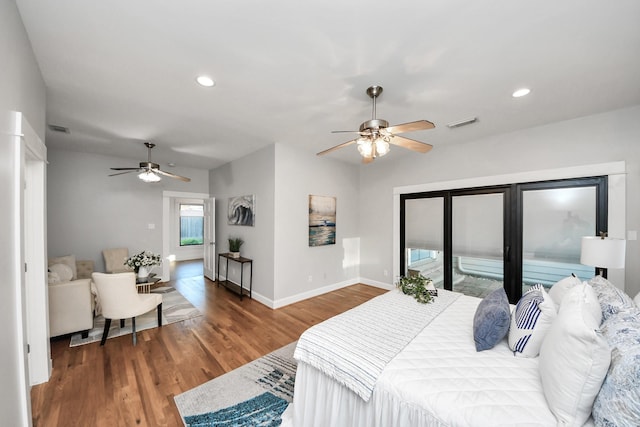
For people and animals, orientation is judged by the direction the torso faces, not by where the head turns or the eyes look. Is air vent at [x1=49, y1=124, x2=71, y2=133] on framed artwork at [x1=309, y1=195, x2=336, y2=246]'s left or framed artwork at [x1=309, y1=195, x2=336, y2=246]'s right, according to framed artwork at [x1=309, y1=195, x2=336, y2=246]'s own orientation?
on its right

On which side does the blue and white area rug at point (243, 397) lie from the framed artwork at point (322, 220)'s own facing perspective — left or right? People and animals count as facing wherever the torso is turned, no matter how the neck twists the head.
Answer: on its right
